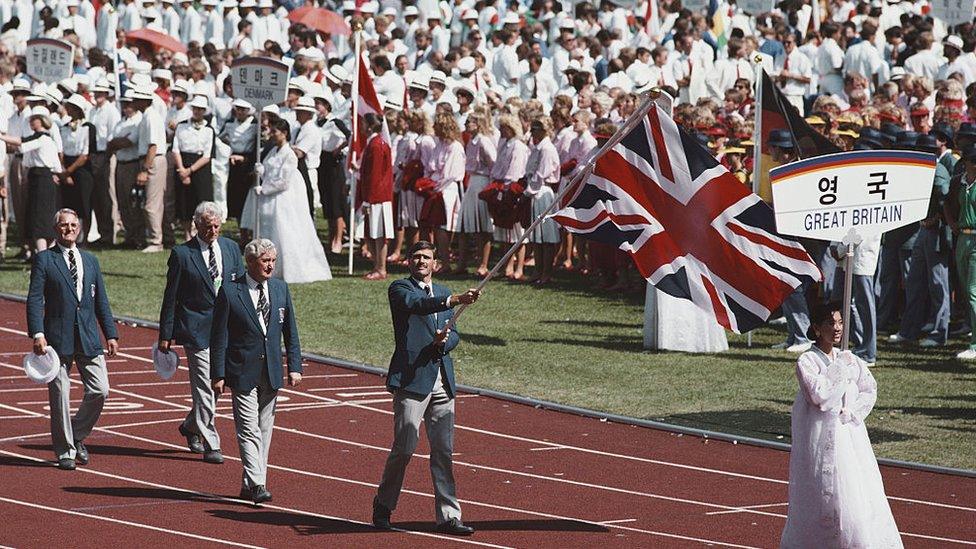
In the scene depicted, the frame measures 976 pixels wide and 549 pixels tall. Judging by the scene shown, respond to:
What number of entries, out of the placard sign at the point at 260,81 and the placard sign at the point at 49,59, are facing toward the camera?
2

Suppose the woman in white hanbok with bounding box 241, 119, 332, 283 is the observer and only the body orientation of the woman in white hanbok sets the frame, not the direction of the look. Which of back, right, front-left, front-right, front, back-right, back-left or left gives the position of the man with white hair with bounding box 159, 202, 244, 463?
front-left

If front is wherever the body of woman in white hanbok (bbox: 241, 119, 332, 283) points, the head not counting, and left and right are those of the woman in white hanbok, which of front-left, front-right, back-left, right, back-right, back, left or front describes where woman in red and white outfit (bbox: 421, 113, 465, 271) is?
back-left

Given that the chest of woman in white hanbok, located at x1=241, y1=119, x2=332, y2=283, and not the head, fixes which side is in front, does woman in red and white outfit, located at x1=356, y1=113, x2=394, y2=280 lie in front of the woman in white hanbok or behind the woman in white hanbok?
behind

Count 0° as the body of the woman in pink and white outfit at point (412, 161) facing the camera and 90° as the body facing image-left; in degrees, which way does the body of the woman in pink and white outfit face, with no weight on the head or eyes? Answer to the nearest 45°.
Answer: approximately 45°

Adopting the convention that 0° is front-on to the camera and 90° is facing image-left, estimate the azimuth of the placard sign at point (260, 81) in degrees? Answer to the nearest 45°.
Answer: approximately 0°

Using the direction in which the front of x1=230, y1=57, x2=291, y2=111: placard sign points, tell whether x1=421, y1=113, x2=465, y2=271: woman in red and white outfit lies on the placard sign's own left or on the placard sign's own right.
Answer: on the placard sign's own left
